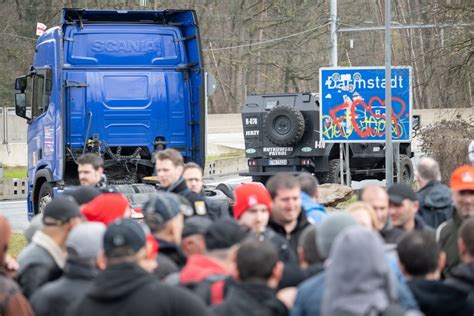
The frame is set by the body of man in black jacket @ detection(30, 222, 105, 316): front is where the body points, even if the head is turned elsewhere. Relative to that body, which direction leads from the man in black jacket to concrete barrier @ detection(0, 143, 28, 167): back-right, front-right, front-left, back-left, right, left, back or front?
front-left

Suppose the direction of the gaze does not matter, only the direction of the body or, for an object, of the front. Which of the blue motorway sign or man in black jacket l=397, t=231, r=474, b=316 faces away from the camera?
the man in black jacket

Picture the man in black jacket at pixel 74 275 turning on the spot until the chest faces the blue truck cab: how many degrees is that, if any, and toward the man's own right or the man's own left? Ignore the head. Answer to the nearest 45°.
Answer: approximately 45° to the man's own left

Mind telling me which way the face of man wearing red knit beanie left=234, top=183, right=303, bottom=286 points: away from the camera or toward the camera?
toward the camera

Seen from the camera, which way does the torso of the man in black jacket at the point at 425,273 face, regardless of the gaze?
away from the camera

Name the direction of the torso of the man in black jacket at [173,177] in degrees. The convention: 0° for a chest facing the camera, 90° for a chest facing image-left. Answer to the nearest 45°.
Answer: approximately 45°

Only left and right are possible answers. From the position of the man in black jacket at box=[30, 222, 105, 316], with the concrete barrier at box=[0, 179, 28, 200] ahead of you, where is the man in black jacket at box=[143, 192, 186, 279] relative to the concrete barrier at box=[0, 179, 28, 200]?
right

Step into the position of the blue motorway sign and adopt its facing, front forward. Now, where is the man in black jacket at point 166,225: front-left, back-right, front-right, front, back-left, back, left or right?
front

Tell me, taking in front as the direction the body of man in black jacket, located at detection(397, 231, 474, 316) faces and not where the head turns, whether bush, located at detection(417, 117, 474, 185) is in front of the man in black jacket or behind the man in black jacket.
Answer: in front

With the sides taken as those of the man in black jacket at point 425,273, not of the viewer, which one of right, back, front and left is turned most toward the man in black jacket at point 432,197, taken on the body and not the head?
front

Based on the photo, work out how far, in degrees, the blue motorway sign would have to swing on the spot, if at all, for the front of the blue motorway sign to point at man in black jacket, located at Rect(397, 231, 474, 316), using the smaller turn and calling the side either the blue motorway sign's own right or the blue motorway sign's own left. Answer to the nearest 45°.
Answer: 0° — it already faces them

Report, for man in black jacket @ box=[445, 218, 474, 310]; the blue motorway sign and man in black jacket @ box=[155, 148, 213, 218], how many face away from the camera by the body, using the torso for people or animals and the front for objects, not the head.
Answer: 1

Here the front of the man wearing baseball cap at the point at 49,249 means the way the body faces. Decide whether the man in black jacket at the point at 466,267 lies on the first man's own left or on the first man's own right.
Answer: on the first man's own right
